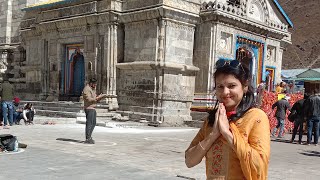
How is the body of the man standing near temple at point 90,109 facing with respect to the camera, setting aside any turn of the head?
to the viewer's right

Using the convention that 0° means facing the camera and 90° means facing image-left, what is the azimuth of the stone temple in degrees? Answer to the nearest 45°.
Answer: approximately 315°

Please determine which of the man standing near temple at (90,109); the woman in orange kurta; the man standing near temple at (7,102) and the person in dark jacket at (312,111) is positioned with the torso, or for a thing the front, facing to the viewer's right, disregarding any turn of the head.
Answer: the man standing near temple at (90,109)
